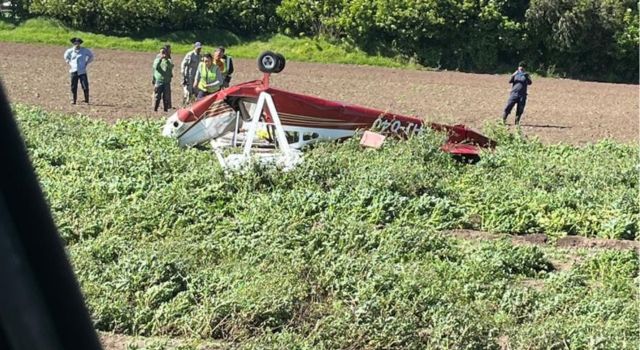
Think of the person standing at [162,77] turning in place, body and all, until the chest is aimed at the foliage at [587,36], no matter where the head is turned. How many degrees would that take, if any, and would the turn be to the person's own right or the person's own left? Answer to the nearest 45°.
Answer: approximately 135° to the person's own left

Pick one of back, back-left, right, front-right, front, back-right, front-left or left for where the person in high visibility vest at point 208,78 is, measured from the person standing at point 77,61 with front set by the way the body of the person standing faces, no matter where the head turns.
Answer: front-left

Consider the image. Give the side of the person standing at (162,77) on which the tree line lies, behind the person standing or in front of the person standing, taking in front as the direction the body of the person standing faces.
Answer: behind

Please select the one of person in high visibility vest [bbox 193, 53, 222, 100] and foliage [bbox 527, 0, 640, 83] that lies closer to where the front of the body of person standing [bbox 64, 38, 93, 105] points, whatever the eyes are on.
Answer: the person in high visibility vest

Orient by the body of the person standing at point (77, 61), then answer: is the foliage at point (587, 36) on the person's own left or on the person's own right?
on the person's own left

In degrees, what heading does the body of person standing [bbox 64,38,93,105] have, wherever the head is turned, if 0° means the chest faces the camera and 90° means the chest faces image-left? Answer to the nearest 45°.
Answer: approximately 0°

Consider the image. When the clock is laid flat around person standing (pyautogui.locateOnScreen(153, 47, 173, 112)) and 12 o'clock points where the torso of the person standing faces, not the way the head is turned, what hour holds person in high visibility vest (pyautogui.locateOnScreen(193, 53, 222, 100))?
The person in high visibility vest is roughly at 11 o'clock from the person standing.

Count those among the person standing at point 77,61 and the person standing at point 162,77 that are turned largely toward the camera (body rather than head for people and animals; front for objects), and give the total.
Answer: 2

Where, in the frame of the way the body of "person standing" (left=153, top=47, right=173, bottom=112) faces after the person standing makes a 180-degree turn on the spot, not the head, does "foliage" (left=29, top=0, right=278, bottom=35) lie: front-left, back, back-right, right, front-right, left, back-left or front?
front

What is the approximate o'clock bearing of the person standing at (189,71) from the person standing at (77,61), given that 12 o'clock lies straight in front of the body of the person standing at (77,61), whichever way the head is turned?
the person standing at (189,71) is roughly at 10 o'clock from the person standing at (77,61).

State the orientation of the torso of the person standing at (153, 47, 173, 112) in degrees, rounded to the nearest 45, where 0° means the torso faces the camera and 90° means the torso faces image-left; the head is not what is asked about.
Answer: approximately 0°

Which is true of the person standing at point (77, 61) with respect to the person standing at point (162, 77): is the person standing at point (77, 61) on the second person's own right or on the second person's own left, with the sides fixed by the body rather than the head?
on the second person's own right

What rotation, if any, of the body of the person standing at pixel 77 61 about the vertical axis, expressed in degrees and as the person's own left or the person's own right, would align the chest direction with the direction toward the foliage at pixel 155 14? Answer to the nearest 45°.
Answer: approximately 180°

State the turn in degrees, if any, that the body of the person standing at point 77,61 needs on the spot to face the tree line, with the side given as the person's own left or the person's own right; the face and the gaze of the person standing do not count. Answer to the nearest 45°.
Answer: approximately 135° to the person's own left
